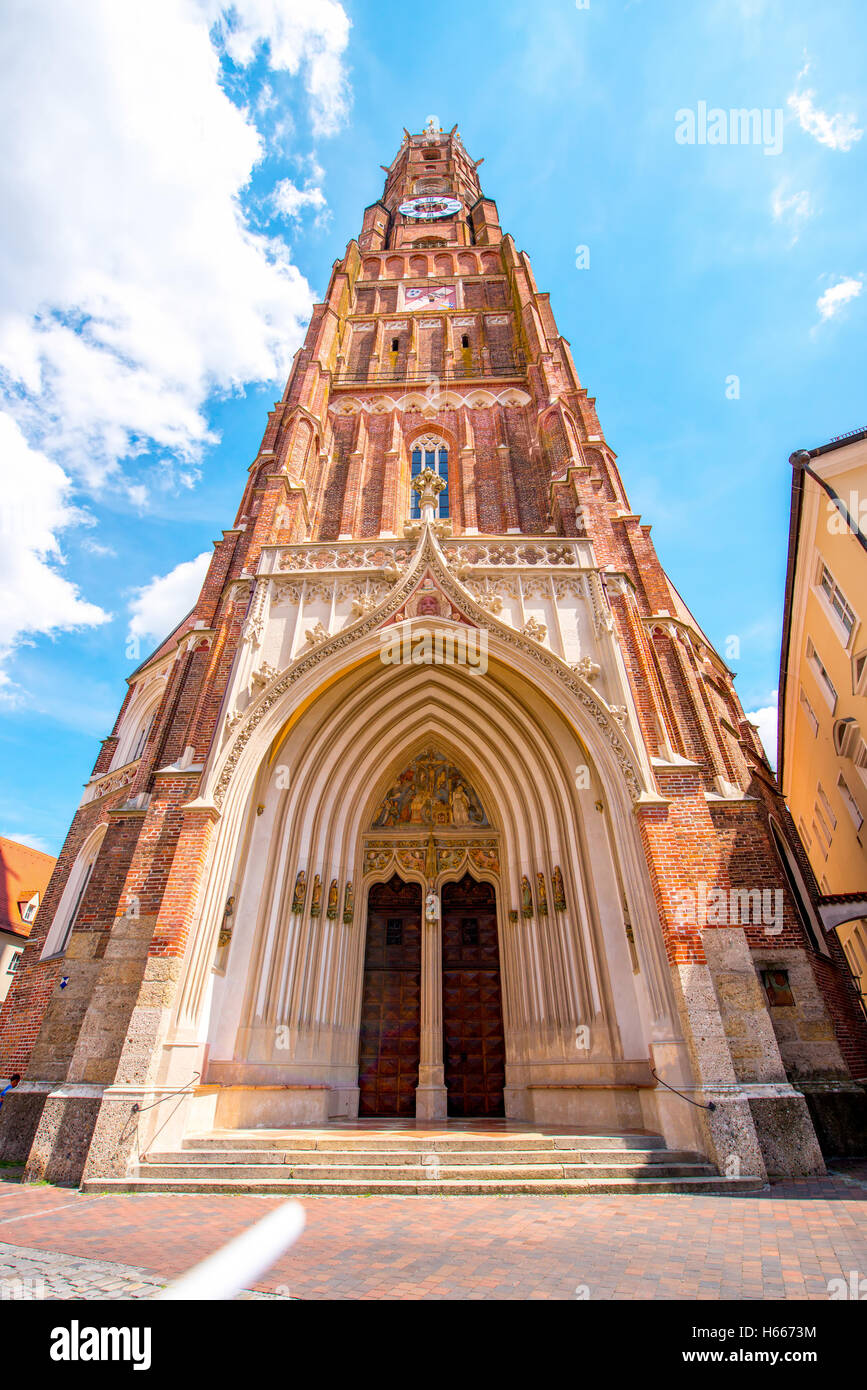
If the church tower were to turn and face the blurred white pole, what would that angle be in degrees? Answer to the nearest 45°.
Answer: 0° — it already faces it

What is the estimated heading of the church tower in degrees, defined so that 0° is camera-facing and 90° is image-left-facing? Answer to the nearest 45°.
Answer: approximately 0°
